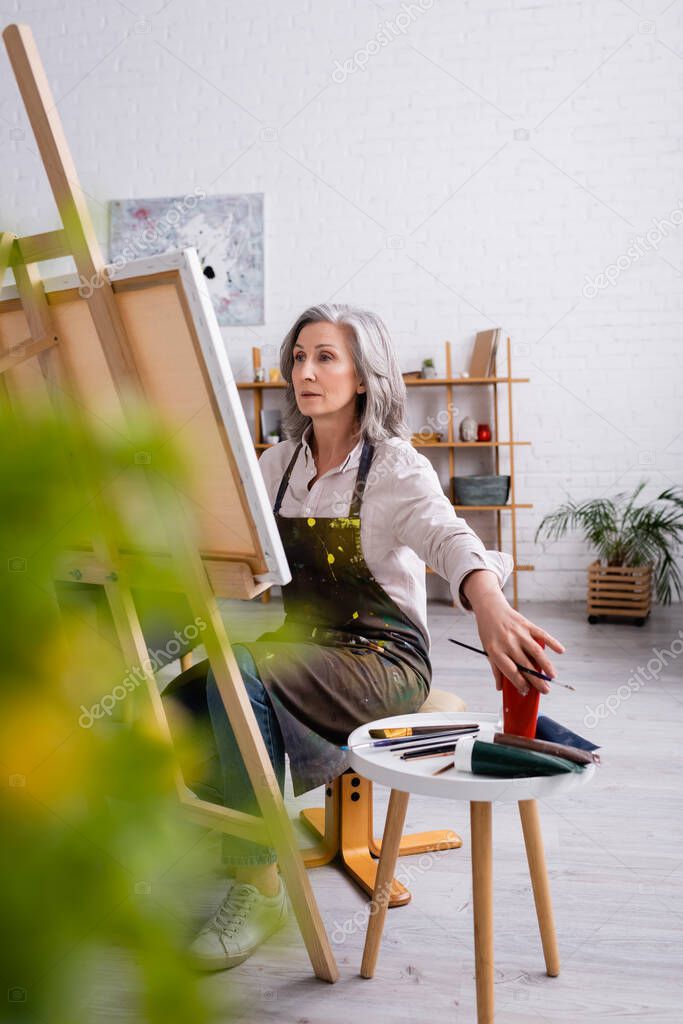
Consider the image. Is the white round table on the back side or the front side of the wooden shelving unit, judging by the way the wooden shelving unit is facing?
on the front side

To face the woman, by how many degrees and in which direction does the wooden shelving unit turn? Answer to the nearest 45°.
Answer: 0° — it already faces them

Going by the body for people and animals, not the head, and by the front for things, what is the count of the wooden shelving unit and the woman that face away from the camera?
0

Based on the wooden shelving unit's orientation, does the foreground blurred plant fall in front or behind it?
in front

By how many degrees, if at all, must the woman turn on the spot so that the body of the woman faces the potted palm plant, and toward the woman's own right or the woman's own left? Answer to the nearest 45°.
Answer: approximately 180°

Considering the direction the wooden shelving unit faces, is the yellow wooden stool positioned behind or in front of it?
in front

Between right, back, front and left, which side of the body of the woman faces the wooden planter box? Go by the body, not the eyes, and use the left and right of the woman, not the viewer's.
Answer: back

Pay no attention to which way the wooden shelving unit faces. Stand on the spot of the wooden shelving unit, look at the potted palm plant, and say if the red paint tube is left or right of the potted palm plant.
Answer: right

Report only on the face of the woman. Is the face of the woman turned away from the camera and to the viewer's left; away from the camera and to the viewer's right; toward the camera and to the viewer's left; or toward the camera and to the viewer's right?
toward the camera and to the viewer's left

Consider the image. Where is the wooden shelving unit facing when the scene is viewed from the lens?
facing the viewer

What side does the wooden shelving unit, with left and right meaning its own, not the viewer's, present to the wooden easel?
front

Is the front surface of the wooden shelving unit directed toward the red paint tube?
yes

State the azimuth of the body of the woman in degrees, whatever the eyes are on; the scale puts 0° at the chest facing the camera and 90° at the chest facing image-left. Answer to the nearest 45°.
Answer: approximately 45°

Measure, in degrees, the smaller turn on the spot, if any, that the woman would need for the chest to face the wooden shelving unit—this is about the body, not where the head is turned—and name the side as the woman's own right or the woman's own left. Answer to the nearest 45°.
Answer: approximately 135° to the woman's own right
